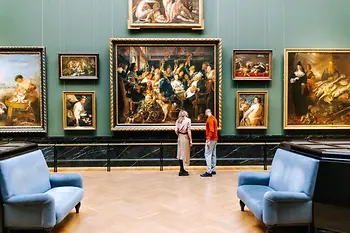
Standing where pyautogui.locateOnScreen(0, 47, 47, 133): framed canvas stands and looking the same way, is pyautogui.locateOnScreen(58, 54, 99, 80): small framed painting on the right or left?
on its left

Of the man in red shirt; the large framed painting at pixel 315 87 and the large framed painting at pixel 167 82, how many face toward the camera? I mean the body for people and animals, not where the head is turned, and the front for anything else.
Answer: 2

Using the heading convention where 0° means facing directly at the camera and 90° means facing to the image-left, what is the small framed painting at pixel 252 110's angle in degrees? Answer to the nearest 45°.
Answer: approximately 0°

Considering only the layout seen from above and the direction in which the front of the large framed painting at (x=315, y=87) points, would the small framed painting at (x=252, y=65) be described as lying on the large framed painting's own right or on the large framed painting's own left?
on the large framed painting's own right

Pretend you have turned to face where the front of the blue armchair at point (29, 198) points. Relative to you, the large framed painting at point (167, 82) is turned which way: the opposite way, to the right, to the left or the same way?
to the right

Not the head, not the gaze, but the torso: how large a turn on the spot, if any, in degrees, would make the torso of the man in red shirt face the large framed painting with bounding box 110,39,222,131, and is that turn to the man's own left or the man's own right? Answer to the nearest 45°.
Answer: approximately 45° to the man's own right

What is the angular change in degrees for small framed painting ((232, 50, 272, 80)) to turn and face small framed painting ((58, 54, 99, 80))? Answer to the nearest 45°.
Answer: approximately 90° to its right

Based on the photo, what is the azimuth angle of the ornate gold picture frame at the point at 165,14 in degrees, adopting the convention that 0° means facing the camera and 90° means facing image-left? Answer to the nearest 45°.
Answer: approximately 0°

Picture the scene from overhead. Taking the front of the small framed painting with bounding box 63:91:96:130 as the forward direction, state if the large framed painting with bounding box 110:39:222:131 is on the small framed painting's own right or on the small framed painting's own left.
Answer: on the small framed painting's own left

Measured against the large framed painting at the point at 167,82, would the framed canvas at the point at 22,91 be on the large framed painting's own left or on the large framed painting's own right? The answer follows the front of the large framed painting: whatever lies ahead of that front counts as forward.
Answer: on the large framed painting's own right
